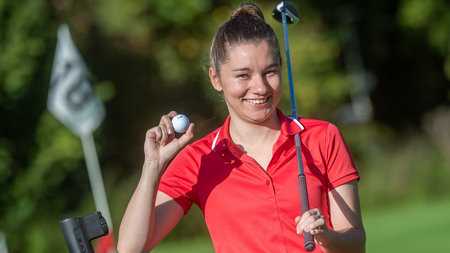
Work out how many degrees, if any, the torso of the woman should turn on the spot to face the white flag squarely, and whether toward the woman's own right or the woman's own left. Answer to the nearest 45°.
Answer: approximately 180°

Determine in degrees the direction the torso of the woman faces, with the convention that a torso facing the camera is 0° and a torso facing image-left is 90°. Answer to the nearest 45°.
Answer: approximately 0°
